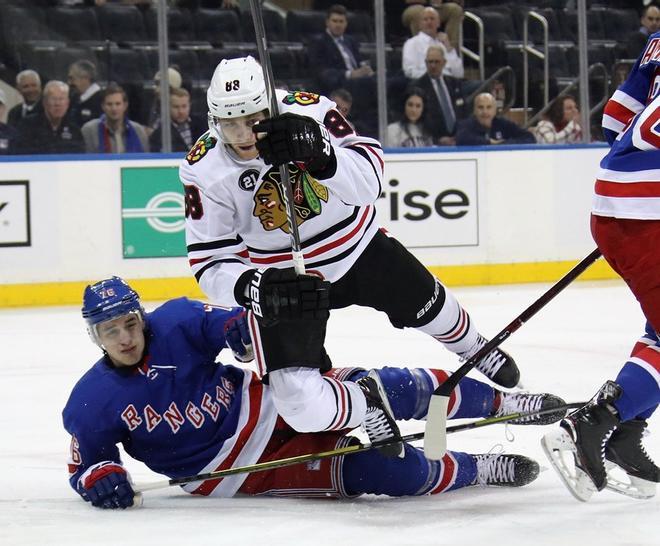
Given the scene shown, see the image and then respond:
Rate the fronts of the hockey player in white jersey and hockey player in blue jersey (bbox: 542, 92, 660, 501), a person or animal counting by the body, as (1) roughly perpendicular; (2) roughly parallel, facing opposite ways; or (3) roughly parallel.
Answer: roughly perpendicular

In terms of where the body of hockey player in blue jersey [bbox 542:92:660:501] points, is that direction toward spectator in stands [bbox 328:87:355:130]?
no

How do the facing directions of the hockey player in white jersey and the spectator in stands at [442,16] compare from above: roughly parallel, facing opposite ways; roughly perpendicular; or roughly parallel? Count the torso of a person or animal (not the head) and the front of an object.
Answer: roughly parallel

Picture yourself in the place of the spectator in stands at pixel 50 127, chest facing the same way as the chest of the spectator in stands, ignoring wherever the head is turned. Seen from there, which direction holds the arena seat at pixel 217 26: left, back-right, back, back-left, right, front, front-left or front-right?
left

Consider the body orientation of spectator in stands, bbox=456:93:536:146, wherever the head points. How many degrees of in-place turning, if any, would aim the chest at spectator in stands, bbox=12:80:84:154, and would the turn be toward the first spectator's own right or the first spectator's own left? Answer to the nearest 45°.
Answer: approximately 45° to the first spectator's own right

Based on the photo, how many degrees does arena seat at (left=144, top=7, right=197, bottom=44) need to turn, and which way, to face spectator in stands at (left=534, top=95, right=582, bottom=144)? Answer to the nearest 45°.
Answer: approximately 90° to its left

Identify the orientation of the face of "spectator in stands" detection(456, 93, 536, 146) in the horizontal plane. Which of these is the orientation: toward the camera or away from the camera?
toward the camera

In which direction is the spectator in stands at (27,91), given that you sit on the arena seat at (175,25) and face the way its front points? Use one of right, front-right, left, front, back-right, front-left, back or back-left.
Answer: right

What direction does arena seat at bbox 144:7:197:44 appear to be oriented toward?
toward the camera

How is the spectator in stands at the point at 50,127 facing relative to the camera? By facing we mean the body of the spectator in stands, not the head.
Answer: toward the camera

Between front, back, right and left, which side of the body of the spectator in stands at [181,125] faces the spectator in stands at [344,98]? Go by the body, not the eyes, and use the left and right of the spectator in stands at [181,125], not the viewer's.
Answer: left

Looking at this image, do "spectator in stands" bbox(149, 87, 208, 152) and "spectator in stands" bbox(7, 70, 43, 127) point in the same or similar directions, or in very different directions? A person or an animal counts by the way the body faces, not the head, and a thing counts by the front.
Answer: same or similar directions

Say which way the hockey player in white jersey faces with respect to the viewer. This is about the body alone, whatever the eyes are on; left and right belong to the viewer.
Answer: facing the viewer

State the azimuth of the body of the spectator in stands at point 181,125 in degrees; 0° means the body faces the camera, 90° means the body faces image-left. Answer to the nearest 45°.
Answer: approximately 0°

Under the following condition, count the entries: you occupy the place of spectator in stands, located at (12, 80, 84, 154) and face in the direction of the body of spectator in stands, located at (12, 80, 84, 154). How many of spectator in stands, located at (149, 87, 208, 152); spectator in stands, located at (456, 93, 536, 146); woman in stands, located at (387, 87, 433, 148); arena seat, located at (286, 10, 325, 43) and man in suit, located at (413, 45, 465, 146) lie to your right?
0

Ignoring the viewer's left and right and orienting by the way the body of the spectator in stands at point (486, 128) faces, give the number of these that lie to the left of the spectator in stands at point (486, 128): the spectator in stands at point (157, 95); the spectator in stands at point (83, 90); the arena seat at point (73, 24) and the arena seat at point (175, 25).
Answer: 0

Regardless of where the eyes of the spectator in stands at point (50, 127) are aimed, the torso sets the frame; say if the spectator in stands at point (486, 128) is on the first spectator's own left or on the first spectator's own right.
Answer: on the first spectator's own left
